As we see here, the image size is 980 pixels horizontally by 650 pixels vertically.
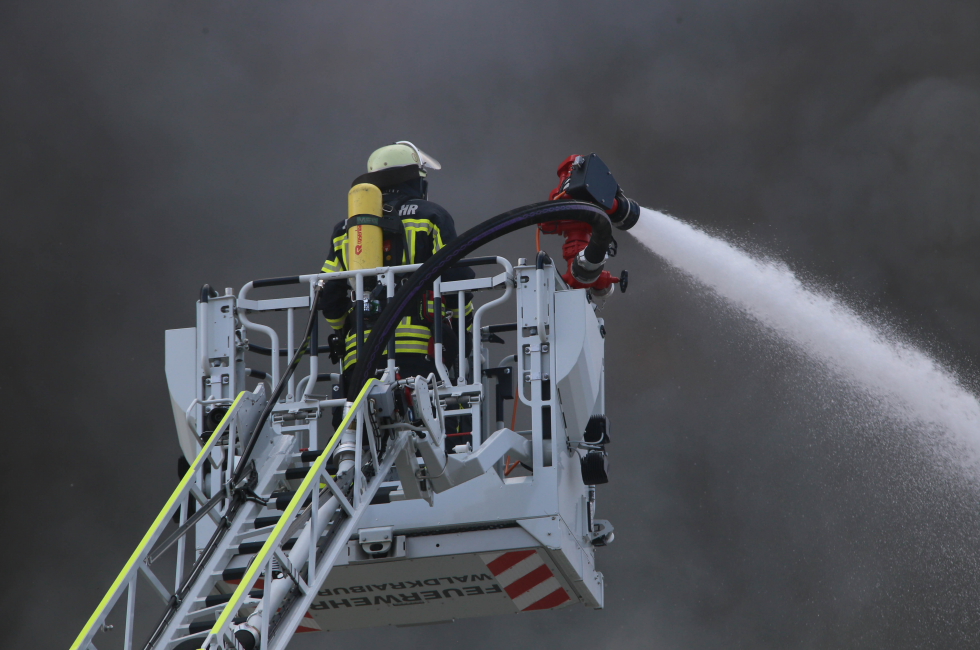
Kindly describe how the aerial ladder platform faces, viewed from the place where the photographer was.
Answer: facing away from the viewer and to the right of the viewer

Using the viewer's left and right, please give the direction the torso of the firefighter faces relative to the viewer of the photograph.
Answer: facing away from the viewer and to the right of the viewer
